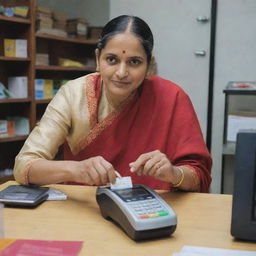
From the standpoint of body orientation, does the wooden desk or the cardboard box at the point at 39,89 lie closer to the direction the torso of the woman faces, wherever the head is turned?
the wooden desk

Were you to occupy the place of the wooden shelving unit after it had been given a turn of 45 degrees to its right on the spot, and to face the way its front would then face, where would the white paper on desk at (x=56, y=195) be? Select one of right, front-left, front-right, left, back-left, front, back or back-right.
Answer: front

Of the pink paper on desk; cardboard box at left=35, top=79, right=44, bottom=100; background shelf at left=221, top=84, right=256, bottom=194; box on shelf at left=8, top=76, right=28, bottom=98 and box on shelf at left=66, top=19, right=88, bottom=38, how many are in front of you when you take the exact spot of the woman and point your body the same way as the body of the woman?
1

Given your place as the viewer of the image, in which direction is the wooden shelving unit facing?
facing the viewer and to the right of the viewer

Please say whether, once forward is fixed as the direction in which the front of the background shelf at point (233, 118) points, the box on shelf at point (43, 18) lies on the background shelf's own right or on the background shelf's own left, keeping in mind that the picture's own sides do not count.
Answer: on the background shelf's own right

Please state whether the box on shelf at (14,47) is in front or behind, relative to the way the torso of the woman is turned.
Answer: behind

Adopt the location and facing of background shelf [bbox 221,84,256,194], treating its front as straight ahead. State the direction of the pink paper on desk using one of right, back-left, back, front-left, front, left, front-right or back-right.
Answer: front

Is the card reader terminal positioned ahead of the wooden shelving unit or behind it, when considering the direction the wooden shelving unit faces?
ahead

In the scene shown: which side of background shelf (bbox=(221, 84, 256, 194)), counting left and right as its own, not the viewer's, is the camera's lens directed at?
front

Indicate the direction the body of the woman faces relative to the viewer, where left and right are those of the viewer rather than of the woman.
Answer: facing the viewer

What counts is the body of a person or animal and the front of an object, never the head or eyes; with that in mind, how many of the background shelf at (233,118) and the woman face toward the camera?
2

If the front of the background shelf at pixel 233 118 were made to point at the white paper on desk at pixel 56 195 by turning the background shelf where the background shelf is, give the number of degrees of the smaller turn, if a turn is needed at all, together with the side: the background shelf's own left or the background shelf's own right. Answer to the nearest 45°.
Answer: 0° — it already faces it
